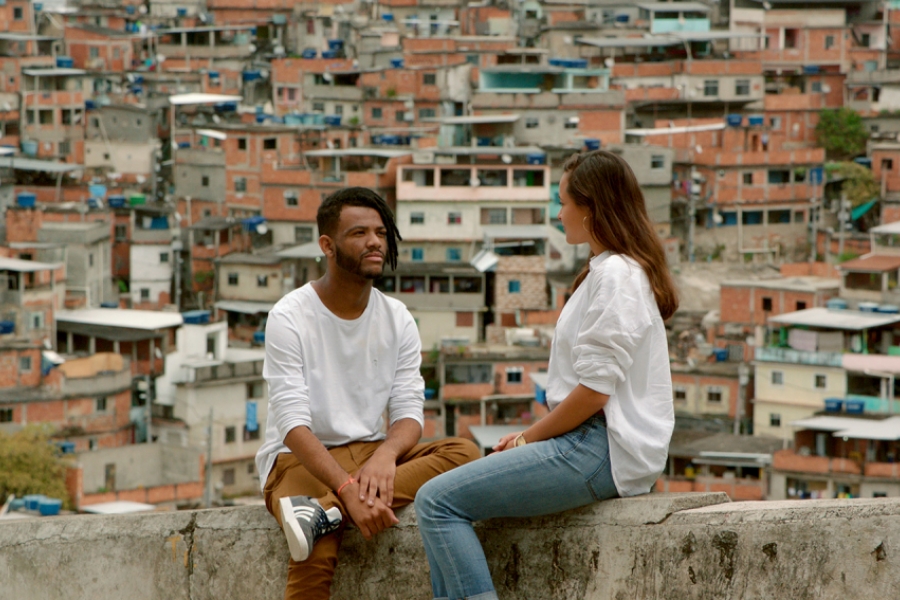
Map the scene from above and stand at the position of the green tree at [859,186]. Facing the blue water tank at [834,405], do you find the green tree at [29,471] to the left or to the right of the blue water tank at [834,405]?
right

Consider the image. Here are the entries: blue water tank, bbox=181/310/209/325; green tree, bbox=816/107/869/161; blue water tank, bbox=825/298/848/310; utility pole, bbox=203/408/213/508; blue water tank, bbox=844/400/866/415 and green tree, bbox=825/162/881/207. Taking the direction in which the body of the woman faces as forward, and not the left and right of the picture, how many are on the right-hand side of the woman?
6

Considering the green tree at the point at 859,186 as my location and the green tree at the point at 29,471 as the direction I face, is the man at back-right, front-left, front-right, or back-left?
front-left

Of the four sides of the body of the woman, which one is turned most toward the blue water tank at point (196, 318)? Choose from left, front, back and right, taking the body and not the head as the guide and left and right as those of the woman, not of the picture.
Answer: right

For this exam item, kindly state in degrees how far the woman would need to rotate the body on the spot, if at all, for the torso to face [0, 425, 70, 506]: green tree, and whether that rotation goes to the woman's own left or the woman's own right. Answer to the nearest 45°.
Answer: approximately 90° to the woman's own right

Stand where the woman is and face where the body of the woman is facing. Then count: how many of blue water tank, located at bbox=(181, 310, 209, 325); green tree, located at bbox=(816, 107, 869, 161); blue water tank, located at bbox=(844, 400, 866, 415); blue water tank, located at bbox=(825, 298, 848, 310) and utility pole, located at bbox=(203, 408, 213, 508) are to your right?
5

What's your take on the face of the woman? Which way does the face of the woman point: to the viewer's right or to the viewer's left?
to the viewer's left

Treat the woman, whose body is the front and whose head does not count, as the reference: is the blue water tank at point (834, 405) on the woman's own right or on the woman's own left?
on the woman's own right

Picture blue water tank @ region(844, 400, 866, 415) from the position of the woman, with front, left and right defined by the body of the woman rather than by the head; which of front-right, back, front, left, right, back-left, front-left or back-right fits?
right

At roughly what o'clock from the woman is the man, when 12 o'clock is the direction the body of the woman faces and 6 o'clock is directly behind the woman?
The man is roughly at 1 o'clock from the woman.

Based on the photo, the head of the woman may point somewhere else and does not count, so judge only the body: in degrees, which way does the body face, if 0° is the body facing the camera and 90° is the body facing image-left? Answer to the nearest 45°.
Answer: approximately 90°

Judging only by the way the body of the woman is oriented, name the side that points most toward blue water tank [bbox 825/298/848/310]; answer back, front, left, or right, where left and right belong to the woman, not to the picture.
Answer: right

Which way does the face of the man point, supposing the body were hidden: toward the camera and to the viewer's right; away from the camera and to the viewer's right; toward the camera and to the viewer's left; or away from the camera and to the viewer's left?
toward the camera and to the viewer's right

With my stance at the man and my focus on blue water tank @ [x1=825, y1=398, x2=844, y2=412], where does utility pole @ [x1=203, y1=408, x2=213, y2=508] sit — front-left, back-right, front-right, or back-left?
front-left

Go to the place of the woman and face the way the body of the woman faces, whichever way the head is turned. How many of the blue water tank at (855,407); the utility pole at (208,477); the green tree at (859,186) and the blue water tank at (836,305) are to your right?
4
